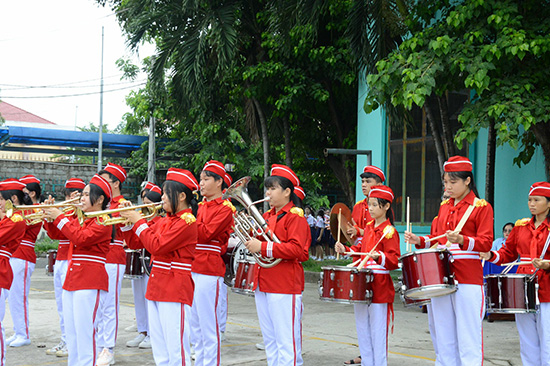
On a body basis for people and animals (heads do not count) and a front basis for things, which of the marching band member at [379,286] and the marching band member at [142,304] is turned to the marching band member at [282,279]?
the marching band member at [379,286]

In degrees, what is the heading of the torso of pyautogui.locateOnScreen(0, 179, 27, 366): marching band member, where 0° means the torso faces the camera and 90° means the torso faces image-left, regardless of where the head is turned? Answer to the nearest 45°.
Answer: approximately 90°

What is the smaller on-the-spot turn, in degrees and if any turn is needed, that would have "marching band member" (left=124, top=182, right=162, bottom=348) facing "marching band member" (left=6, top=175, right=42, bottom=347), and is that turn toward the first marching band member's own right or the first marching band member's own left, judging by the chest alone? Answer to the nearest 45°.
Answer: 0° — they already face them

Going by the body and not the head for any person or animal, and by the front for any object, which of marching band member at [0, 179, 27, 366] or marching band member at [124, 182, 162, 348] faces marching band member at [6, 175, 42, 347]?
marching band member at [124, 182, 162, 348]

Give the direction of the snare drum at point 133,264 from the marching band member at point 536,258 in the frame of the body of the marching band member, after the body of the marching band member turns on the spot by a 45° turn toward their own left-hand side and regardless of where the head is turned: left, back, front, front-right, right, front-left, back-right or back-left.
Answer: right

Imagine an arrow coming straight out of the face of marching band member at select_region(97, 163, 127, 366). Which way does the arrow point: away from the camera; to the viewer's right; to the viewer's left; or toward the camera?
to the viewer's left

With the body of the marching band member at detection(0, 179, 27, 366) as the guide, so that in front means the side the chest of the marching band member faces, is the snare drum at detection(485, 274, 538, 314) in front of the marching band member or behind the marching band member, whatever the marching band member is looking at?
behind

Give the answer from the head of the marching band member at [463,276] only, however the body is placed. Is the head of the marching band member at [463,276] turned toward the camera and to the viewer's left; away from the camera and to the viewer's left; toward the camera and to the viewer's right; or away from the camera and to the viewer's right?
toward the camera and to the viewer's left

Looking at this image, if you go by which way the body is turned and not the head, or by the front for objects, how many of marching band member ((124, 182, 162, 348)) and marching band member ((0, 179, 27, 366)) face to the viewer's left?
2

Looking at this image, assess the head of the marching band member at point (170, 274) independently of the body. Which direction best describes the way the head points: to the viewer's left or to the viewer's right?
to the viewer's left

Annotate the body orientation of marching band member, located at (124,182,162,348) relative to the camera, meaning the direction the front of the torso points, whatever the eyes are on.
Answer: to the viewer's left
